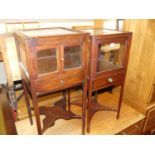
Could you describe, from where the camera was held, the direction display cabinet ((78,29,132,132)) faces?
facing the viewer and to the right of the viewer
